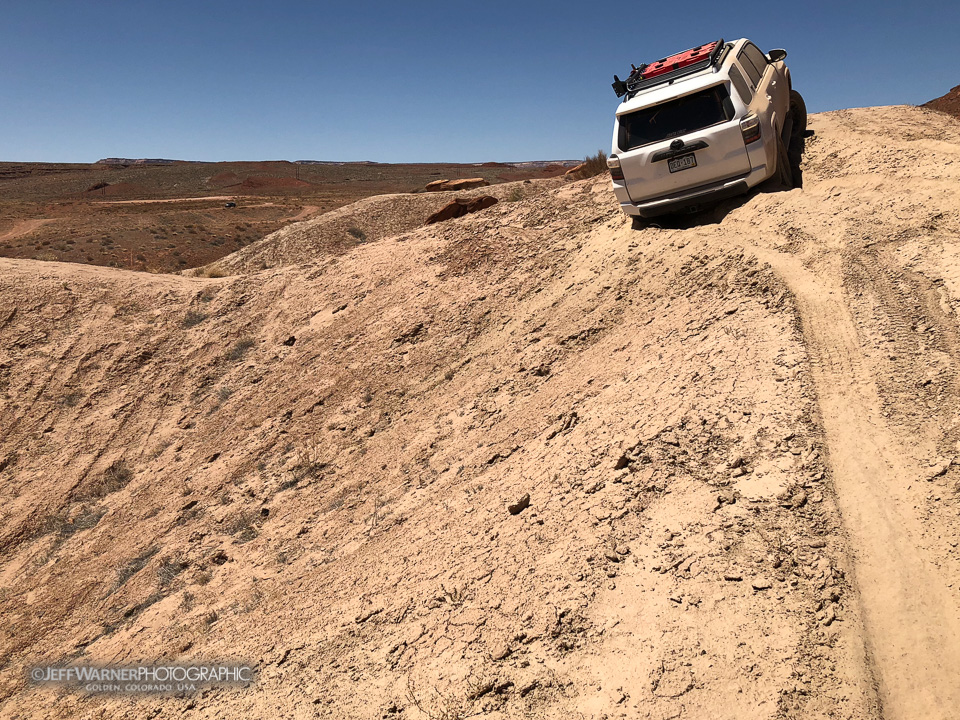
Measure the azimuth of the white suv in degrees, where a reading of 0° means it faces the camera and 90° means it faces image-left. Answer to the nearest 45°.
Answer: approximately 225°
